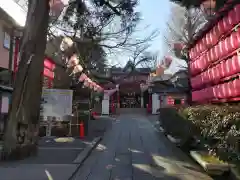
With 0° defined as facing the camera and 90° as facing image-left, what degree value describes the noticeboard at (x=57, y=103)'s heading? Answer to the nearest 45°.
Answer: approximately 0°
